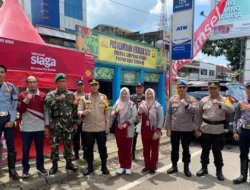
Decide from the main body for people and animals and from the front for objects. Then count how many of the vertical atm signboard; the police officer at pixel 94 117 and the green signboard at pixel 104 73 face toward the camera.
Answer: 3

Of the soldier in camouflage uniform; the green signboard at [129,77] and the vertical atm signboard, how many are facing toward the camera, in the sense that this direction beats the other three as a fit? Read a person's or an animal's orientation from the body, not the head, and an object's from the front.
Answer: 3

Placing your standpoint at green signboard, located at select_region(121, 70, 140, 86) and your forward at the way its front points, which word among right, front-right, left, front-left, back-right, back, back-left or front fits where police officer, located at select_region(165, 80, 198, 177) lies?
front

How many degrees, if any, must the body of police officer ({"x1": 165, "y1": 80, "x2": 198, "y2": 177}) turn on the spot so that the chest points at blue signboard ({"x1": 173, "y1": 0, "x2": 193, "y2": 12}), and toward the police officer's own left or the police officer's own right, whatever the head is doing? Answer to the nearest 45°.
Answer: approximately 180°

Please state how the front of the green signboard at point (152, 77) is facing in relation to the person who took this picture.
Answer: facing the viewer

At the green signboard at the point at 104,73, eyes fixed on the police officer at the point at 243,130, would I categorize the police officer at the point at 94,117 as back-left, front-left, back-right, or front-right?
front-right

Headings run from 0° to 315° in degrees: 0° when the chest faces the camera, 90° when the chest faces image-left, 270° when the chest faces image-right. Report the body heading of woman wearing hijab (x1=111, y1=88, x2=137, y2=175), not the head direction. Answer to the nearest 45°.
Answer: approximately 0°

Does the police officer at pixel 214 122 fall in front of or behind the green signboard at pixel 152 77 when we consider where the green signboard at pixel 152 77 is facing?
in front

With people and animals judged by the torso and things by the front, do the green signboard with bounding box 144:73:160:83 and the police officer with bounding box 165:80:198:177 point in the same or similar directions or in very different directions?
same or similar directions

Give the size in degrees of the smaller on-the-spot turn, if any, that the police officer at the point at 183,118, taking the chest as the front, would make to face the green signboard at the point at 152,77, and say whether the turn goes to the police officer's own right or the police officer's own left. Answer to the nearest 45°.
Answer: approximately 180°
